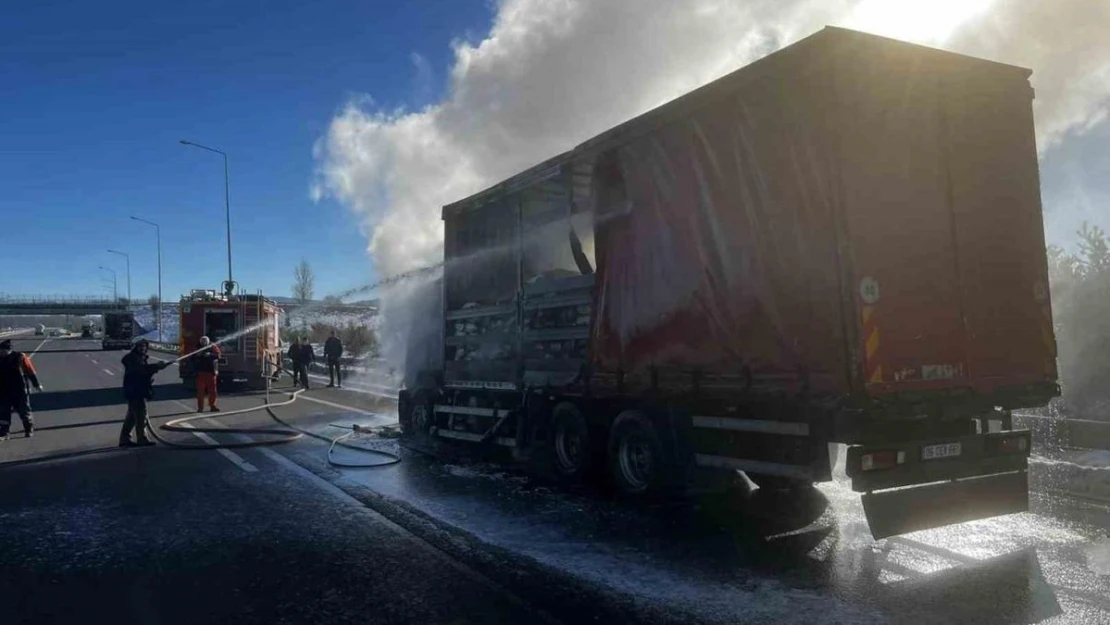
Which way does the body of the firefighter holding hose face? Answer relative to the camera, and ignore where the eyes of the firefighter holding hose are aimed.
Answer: to the viewer's right

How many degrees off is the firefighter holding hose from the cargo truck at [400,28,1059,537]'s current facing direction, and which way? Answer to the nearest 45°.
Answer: approximately 45° to its left

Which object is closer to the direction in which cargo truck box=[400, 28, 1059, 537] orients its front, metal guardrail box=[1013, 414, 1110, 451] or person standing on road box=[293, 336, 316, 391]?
the person standing on road

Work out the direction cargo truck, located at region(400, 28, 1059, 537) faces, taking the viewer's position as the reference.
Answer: facing away from the viewer and to the left of the viewer

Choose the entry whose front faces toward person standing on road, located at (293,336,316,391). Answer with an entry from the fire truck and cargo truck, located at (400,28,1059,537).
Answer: the cargo truck

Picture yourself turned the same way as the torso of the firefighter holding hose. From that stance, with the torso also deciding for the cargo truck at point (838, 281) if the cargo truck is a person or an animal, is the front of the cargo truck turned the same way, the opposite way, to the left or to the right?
to the left
